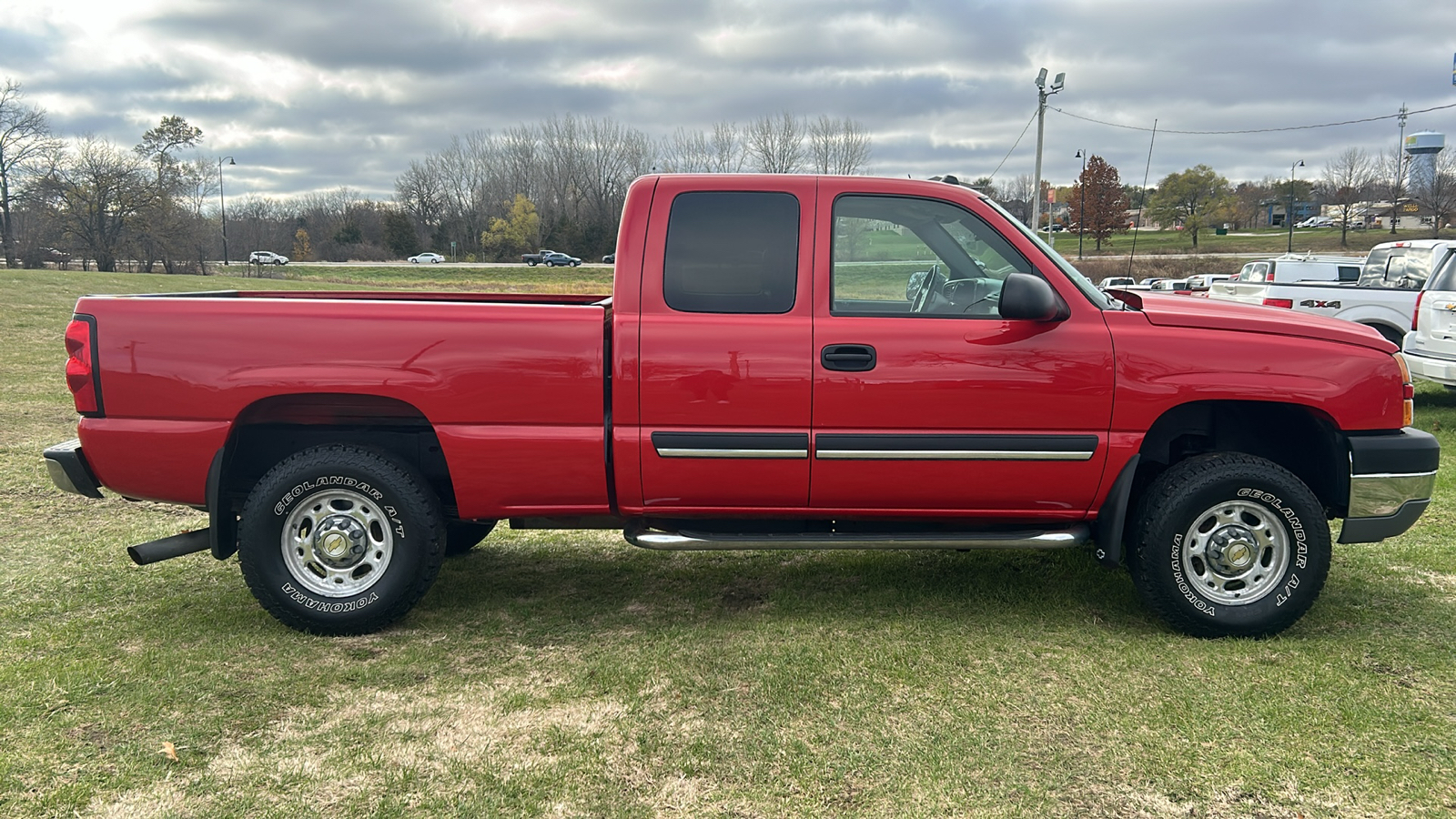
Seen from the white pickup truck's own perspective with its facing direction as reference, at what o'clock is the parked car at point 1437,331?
The parked car is roughly at 4 o'clock from the white pickup truck.

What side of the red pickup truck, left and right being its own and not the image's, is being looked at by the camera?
right

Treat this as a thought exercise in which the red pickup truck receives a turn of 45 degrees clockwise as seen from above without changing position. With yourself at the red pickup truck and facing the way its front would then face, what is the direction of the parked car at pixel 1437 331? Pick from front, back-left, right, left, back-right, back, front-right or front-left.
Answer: left

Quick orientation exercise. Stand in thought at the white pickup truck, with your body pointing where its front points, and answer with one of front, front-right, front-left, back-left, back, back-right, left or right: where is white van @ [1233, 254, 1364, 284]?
front-left

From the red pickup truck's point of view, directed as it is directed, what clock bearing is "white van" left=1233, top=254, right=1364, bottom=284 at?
The white van is roughly at 10 o'clock from the red pickup truck.

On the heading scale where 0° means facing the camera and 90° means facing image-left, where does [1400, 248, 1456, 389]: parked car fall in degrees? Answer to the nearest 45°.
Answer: approximately 225°

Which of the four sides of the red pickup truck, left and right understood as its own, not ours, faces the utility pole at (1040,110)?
left
